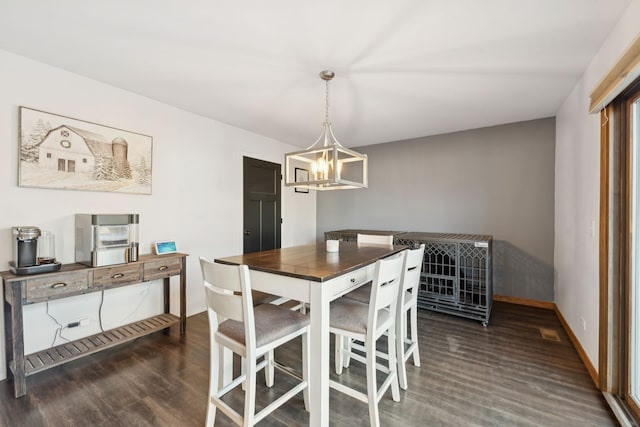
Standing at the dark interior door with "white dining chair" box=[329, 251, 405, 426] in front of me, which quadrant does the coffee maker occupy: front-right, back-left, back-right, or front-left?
front-right

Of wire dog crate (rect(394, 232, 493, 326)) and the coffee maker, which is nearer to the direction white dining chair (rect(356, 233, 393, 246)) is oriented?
the coffee maker

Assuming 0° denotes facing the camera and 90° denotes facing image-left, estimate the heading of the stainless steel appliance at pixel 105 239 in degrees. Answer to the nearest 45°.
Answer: approximately 315°

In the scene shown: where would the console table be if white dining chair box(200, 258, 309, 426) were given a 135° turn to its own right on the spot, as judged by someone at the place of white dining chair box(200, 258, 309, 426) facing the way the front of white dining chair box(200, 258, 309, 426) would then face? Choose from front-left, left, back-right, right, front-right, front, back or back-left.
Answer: back-right

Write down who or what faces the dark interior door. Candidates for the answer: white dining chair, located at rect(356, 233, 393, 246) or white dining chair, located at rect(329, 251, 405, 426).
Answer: white dining chair, located at rect(329, 251, 405, 426)

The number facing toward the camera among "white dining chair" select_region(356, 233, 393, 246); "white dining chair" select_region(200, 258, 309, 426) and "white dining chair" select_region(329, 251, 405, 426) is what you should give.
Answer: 1

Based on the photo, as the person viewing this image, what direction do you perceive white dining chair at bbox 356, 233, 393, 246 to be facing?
facing the viewer

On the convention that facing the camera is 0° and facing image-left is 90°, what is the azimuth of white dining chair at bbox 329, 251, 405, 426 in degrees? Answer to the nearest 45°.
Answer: approximately 135°

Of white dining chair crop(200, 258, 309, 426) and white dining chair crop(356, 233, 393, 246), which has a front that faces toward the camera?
white dining chair crop(356, 233, 393, 246)

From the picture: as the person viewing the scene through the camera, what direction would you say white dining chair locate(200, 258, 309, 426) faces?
facing away from the viewer and to the right of the viewer

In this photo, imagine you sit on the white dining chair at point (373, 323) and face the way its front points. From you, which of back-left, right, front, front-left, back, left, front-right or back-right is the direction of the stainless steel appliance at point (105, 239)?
front-left

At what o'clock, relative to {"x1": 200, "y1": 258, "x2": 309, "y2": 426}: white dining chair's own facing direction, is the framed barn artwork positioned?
The framed barn artwork is roughly at 9 o'clock from the white dining chair.

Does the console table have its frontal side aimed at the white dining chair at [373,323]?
yes

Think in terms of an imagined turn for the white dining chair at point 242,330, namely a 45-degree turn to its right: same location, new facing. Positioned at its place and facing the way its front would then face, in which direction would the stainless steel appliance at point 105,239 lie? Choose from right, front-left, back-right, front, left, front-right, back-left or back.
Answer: back-left

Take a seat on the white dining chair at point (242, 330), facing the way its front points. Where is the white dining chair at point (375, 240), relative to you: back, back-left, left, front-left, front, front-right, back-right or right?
front

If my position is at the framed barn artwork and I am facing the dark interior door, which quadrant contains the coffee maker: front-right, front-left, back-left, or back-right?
back-right

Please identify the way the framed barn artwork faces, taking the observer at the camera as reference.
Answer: facing the viewer and to the right of the viewer

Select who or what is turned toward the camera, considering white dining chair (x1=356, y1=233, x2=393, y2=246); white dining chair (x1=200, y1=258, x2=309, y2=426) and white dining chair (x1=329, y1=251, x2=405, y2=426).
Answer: white dining chair (x1=356, y1=233, x2=393, y2=246)

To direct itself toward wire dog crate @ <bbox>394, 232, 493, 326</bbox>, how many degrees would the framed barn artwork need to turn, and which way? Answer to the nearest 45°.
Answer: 0° — it already faces it
